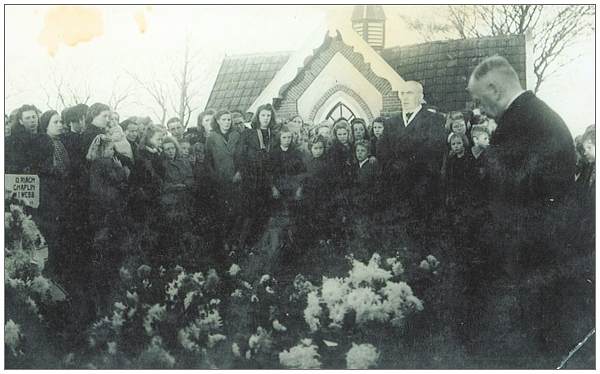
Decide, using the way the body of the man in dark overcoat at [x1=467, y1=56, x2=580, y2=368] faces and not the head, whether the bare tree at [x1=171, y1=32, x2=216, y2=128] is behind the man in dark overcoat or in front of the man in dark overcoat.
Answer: in front

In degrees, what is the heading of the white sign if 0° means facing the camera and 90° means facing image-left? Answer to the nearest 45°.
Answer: approximately 0°

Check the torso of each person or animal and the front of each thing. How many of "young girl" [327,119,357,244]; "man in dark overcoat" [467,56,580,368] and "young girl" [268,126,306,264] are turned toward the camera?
2

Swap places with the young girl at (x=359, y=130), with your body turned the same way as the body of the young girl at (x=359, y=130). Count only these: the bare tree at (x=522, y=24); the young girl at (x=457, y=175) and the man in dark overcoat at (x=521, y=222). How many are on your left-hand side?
3

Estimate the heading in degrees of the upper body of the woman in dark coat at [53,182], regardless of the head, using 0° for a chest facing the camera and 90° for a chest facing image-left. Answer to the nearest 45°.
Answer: approximately 315°

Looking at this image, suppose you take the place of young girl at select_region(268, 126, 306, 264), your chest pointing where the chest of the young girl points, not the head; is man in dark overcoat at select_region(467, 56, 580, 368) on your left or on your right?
on your left

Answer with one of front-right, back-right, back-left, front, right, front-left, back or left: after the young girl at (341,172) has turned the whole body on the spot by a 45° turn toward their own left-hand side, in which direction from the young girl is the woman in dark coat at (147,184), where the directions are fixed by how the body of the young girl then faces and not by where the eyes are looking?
back-right
